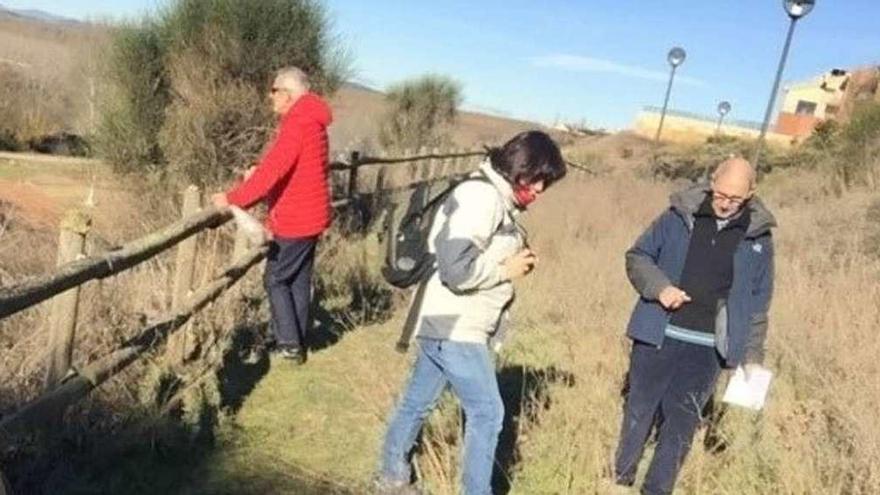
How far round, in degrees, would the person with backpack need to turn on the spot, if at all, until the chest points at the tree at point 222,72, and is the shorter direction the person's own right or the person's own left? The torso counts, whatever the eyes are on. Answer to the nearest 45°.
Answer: approximately 135° to the person's own left

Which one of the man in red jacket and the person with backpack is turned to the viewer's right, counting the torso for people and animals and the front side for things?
the person with backpack

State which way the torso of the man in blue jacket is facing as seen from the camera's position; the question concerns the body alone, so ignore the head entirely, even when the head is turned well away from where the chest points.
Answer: toward the camera

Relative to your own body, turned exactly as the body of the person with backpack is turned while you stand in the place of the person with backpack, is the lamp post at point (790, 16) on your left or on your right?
on your left

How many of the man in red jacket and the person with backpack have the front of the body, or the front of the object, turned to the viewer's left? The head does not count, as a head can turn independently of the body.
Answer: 1

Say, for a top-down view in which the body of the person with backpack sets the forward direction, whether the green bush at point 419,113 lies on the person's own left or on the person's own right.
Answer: on the person's own left

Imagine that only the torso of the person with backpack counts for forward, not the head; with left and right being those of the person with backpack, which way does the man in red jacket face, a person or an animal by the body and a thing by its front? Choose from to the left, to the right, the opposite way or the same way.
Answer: the opposite way

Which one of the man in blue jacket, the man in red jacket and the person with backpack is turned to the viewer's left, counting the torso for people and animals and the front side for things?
the man in red jacket

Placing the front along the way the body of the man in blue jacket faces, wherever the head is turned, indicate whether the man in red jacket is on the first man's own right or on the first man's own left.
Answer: on the first man's own right

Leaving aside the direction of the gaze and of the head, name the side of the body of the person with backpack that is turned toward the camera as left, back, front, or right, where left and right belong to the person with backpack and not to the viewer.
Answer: right

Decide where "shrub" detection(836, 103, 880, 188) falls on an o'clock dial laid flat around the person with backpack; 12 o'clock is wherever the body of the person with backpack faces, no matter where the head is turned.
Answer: The shrub is roughly at 10 o'clock from the person with backpack.

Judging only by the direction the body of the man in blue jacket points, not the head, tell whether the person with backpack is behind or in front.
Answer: in front

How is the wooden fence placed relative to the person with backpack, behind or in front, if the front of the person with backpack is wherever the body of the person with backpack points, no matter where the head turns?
behind

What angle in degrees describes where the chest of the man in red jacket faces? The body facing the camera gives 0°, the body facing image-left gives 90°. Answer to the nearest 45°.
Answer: approximately 90°

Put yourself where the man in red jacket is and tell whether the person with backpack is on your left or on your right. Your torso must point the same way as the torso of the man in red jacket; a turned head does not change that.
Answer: on your left
